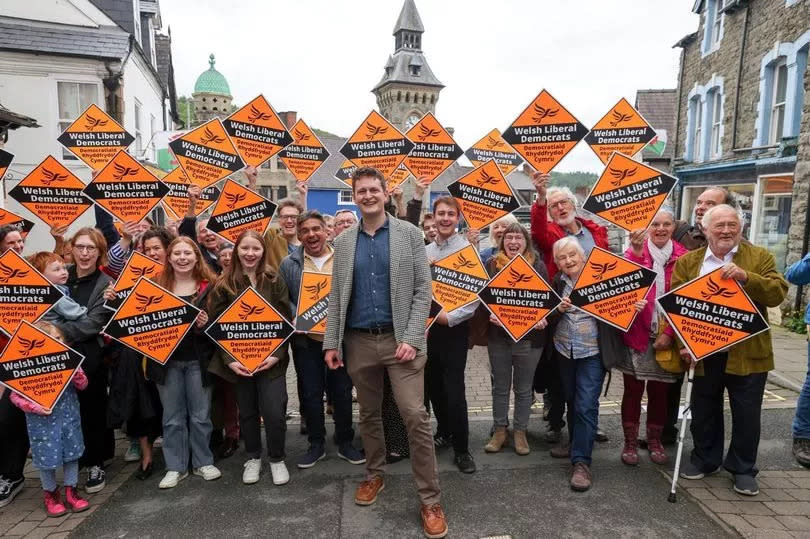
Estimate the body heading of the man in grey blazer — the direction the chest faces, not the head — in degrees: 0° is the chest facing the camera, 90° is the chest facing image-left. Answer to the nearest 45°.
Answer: approximately 0°

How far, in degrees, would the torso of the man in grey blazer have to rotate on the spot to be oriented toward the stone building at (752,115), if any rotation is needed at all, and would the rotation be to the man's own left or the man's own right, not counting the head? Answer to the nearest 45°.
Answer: approximately 135° to the man's own left

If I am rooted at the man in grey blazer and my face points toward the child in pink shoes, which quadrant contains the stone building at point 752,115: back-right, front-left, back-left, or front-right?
back-right

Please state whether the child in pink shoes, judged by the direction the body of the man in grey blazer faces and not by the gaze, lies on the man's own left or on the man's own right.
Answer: on the man's own right
